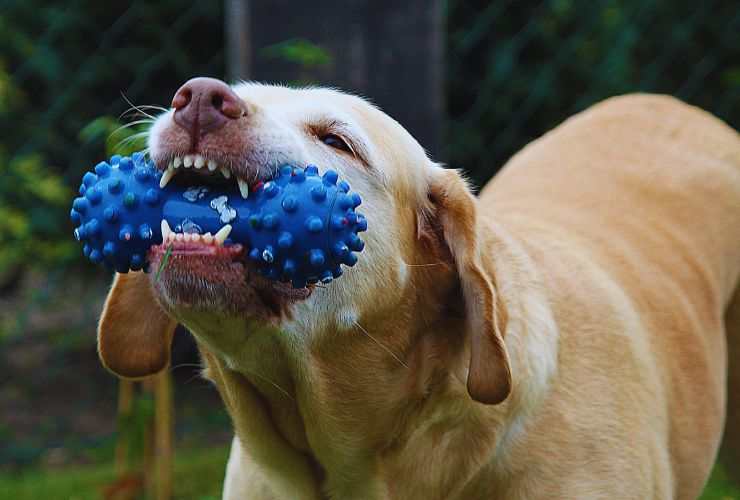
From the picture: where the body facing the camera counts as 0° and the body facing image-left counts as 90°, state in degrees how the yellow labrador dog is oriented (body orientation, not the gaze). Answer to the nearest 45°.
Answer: approximately 45°
